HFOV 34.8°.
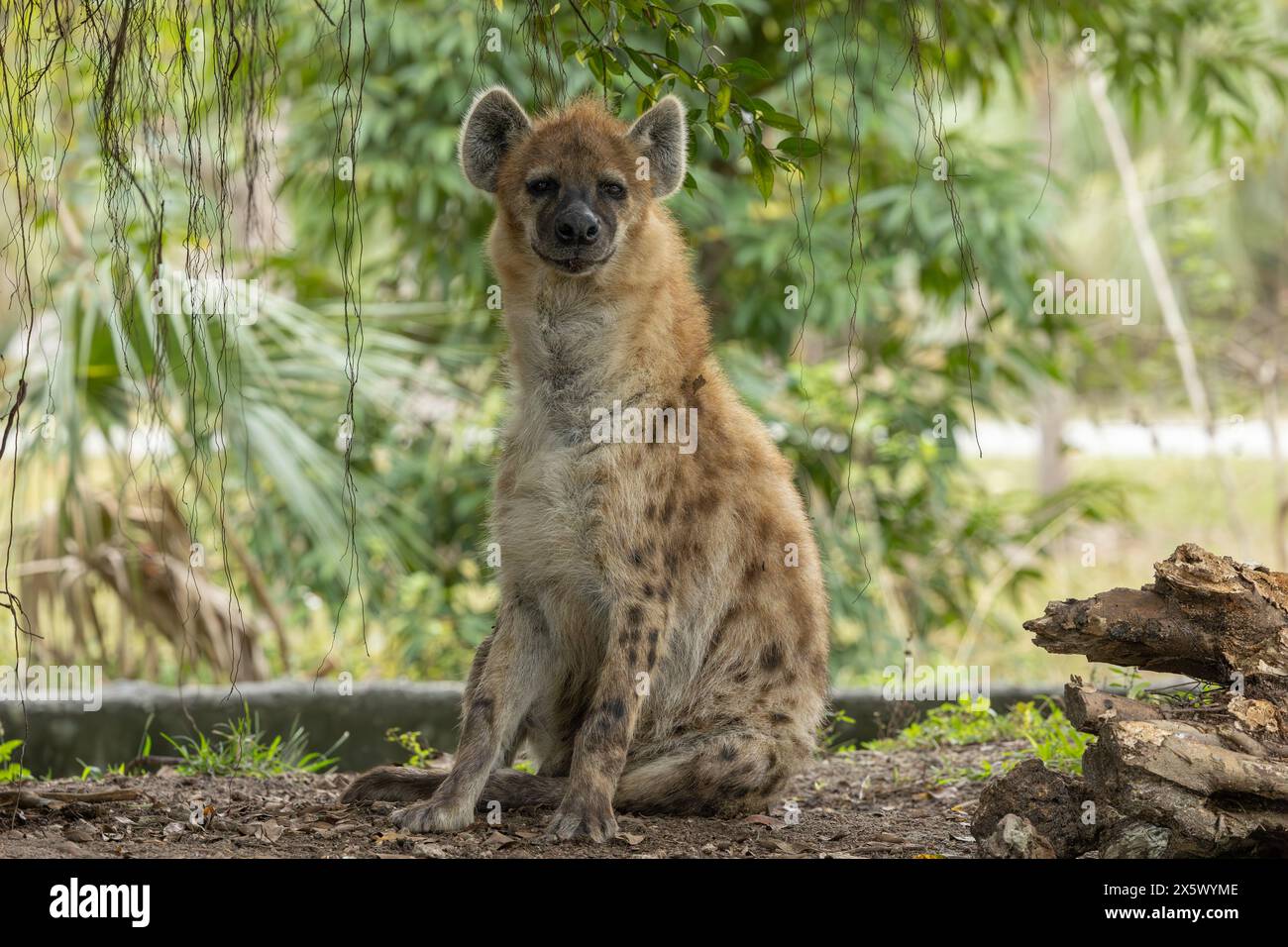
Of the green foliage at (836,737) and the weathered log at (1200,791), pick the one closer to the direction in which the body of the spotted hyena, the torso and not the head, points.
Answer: the weathered log

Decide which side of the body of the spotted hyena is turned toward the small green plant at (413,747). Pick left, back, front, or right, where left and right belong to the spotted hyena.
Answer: right

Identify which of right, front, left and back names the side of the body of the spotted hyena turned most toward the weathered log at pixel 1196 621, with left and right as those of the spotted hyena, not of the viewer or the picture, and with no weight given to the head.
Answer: left

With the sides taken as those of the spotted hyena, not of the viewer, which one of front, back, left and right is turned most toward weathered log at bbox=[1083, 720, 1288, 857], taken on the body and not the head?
left

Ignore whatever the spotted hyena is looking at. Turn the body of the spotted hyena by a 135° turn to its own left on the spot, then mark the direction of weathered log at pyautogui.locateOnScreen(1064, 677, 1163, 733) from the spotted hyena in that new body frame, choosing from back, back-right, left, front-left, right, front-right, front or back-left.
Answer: front-right

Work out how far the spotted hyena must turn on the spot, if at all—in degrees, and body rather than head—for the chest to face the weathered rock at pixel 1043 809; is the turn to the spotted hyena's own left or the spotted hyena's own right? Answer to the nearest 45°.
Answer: approximately 90° to the spotted hyena's own left

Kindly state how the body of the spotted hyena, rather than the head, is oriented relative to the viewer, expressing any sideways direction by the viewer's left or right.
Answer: facing the viewer and to the left of the viewer
